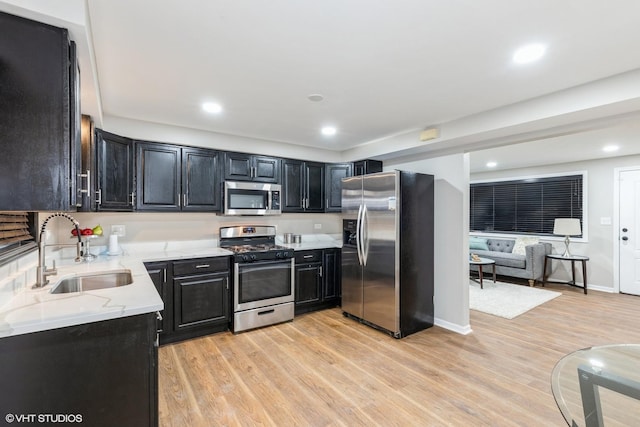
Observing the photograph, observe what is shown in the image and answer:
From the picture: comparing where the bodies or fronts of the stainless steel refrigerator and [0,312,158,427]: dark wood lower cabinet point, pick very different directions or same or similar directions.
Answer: very different directions

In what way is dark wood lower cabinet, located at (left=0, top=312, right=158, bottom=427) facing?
to the viewer's right

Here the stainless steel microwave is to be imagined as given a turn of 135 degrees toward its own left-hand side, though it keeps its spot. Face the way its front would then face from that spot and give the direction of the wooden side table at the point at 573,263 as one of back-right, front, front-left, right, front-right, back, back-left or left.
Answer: front-right

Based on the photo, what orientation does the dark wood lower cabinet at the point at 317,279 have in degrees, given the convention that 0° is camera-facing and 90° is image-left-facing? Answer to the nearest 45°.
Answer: approximately 315°

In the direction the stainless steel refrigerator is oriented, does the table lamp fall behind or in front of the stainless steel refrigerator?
behind

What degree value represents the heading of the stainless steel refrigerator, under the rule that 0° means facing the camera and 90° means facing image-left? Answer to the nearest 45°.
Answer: approximately 45°

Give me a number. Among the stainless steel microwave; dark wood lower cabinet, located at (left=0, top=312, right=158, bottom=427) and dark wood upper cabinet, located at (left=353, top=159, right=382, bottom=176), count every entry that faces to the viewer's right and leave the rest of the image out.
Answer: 1

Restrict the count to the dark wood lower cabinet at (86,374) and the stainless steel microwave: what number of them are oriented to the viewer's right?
1

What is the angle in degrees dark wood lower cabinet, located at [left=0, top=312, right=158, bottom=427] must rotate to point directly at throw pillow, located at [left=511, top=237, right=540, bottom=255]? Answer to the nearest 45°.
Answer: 0° — it already faces it
